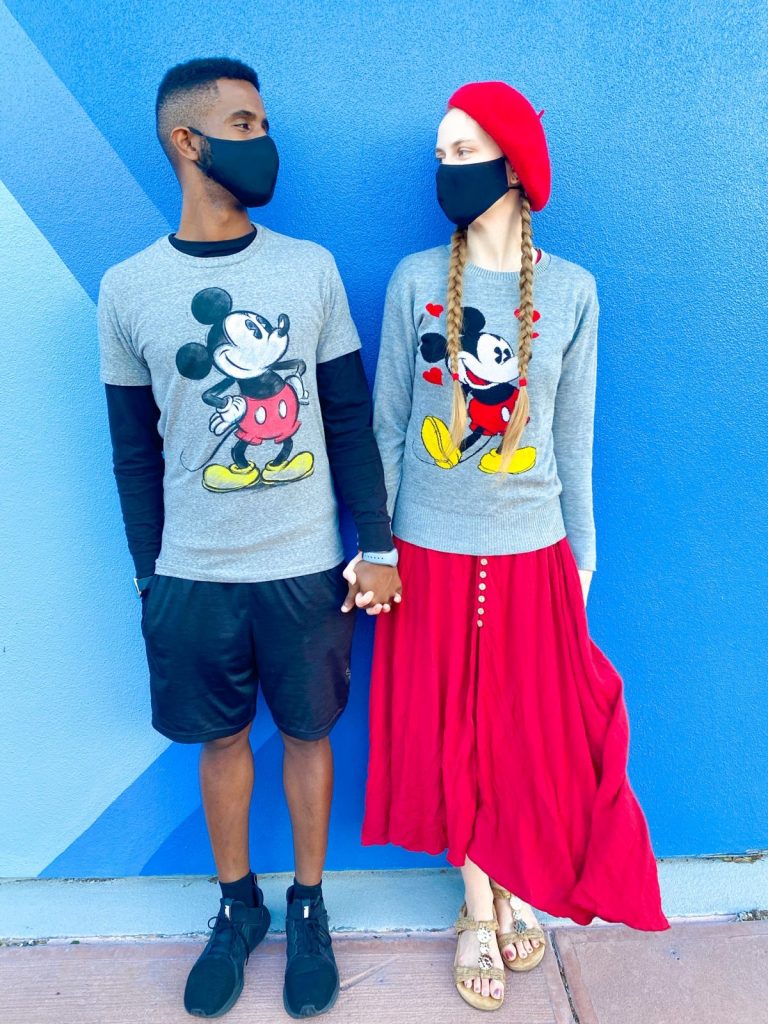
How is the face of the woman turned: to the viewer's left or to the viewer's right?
to the viewer's left

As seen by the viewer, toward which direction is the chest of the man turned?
toward the camera

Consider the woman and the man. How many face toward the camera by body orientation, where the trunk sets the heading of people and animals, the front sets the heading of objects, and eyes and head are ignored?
2

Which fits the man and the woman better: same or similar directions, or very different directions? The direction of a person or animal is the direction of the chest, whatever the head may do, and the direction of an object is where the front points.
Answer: same or similar directions
